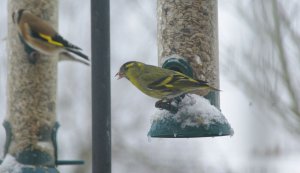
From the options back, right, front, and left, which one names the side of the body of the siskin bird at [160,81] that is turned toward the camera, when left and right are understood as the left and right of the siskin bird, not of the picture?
left

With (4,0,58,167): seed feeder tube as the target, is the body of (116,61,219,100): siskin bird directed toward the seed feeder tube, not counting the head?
yes

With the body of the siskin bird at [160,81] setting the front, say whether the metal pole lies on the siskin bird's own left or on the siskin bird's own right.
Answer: on the siskin bird's own left

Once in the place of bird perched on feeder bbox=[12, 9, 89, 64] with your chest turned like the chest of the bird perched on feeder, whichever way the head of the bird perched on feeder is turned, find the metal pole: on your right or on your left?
on your left

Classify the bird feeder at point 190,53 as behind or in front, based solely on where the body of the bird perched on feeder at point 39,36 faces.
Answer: behind

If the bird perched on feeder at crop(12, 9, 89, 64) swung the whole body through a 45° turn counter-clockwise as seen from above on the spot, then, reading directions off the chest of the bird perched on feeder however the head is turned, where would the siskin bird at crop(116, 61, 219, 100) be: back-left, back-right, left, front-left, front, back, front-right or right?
back-left

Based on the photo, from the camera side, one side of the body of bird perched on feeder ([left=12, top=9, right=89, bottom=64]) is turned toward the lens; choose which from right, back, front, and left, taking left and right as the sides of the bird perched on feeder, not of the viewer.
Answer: left
